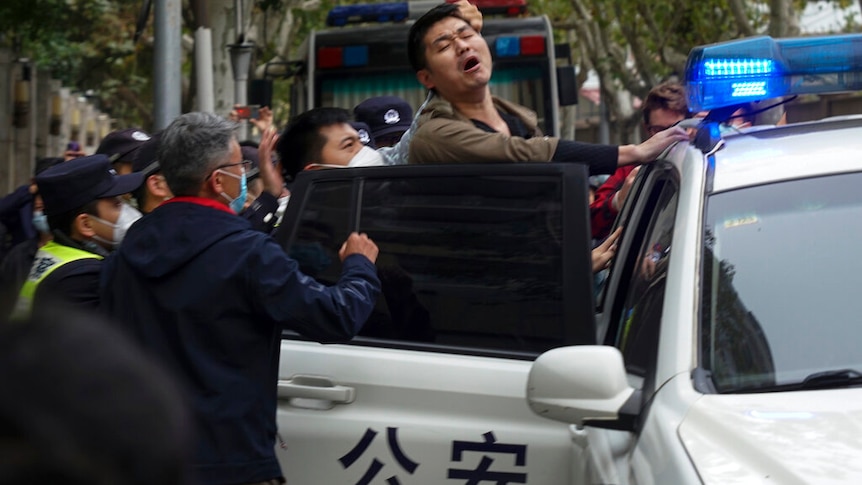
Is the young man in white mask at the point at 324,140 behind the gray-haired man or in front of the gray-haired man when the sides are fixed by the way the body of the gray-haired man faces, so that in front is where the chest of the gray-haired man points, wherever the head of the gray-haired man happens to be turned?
in front

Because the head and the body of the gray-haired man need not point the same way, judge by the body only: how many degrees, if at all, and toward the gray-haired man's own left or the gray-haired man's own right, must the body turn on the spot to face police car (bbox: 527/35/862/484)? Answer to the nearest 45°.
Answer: approximately 90° to the gray-haired man's own right

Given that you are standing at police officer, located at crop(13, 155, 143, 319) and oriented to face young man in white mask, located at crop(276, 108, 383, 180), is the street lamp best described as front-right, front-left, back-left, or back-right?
front-left

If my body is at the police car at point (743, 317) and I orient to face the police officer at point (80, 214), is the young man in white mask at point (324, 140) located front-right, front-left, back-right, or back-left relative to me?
front-right

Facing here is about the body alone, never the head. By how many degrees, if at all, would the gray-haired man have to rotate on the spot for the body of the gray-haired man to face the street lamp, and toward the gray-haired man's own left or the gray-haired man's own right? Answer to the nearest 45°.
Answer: approximately 45° to the gray-haired man's own left

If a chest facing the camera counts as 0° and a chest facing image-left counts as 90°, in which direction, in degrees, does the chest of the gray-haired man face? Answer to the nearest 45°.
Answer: approximately 225°

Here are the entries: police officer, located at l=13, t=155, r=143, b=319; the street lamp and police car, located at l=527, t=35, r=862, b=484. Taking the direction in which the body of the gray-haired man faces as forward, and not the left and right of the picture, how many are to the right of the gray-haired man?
1

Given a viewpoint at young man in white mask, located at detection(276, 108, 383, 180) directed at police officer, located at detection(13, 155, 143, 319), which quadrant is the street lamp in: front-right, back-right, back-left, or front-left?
back-right

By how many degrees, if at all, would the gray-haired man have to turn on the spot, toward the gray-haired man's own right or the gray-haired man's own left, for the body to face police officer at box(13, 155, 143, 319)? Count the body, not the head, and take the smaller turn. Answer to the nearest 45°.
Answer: approximately 90° to the gray-haired man's own left
